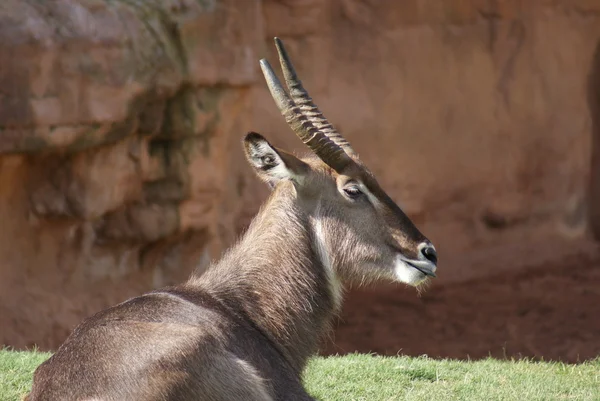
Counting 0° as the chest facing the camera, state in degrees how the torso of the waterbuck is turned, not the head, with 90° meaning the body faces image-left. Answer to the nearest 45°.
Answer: approximately 270°
